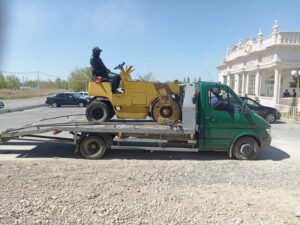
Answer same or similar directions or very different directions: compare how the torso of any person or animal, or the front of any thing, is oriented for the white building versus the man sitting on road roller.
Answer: very different directions

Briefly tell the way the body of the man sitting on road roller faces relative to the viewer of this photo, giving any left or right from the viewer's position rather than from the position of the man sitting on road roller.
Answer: facing to the right of the viewer

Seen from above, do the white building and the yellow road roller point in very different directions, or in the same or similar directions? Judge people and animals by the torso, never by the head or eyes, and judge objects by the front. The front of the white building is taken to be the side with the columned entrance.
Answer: very different directions

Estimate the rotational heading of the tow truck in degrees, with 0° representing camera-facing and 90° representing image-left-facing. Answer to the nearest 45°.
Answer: approximately 270°

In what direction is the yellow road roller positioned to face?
to the viewer's right

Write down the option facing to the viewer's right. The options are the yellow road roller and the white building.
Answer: the yellow road roller
